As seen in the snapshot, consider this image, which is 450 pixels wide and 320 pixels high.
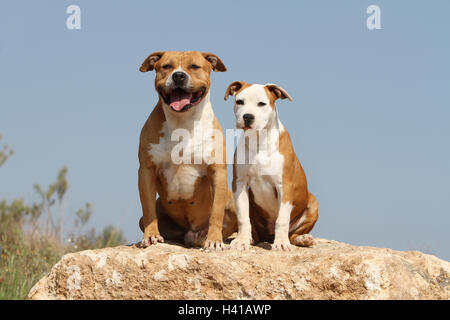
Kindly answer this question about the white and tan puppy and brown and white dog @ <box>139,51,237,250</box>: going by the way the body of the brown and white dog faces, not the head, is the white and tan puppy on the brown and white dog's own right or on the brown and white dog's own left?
on the brown and white dog's own left

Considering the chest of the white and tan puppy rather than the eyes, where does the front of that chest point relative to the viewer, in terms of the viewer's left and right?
facing the viewer and to the left of the viewer

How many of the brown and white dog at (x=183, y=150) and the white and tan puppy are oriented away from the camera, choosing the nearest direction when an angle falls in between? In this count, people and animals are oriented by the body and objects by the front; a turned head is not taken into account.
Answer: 0

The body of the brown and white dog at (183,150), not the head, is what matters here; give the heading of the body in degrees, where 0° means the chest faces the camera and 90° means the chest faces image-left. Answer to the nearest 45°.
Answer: approximately 0°
